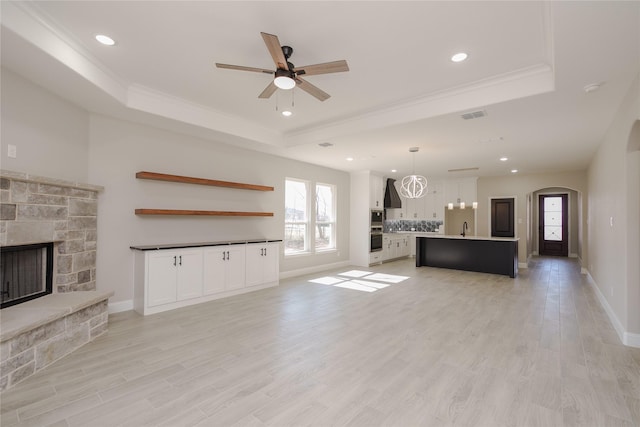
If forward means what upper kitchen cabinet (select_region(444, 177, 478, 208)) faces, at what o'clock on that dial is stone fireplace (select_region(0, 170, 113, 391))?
The stone fireplace is roughly at 1 o'clock from the upper kitchen cabinet.

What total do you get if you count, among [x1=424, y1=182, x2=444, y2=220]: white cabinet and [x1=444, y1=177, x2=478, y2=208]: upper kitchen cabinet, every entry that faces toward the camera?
2

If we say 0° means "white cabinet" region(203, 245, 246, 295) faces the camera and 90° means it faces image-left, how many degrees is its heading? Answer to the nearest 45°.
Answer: approximately 315°

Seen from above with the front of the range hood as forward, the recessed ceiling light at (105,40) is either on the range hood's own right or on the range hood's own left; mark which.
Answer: on the range hood's own right

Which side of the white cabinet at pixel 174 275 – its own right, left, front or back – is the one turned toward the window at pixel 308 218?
left

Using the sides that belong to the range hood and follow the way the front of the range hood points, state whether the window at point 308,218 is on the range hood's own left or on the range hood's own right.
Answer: on the range hood's own right

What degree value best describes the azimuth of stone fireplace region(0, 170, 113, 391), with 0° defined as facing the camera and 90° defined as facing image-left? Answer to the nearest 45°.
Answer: approximately 315°

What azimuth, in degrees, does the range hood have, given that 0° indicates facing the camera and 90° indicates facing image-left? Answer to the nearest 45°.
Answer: approximately 315°

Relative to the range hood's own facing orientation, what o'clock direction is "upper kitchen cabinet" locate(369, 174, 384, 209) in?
The upper kitchen cabinet is roughly at 2 o'clock from the range hood.

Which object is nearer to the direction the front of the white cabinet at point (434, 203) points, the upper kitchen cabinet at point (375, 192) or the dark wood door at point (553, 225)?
the upper kitchen cabinet

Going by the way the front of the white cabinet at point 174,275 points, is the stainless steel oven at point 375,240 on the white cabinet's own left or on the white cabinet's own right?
on the white cabinet's own left

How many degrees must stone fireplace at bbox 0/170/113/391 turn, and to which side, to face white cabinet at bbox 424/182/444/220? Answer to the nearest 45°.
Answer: approximately 45° to its left
